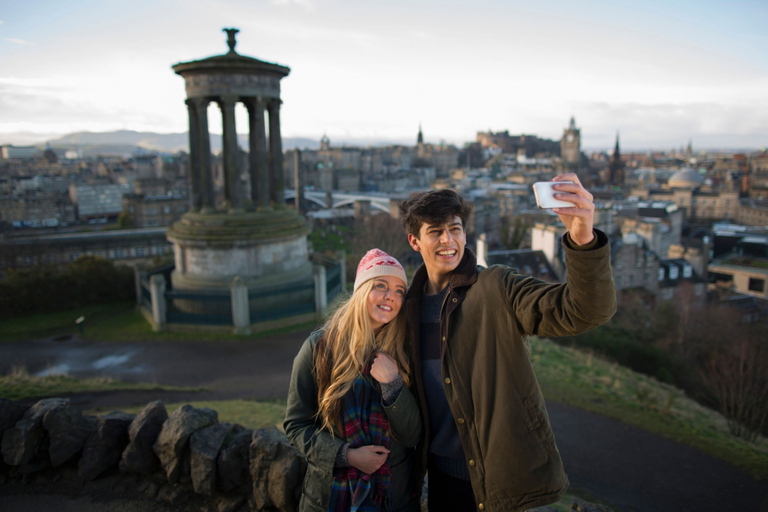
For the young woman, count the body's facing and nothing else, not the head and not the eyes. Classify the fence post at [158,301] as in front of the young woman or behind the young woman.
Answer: behind

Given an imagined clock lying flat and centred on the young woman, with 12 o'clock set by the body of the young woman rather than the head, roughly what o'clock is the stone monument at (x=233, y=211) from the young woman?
The stone monument is roughly at 7 o'clock from the young woman.

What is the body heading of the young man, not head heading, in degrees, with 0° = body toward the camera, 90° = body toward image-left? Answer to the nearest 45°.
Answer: approximately 45°

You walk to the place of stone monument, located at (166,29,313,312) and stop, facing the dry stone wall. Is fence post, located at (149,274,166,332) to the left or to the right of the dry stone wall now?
right

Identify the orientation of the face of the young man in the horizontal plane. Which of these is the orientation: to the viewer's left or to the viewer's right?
to the viewer's right

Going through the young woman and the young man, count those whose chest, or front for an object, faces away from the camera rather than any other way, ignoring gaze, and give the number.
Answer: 0

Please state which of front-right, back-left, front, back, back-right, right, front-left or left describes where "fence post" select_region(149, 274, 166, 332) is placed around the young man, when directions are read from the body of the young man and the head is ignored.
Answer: right
